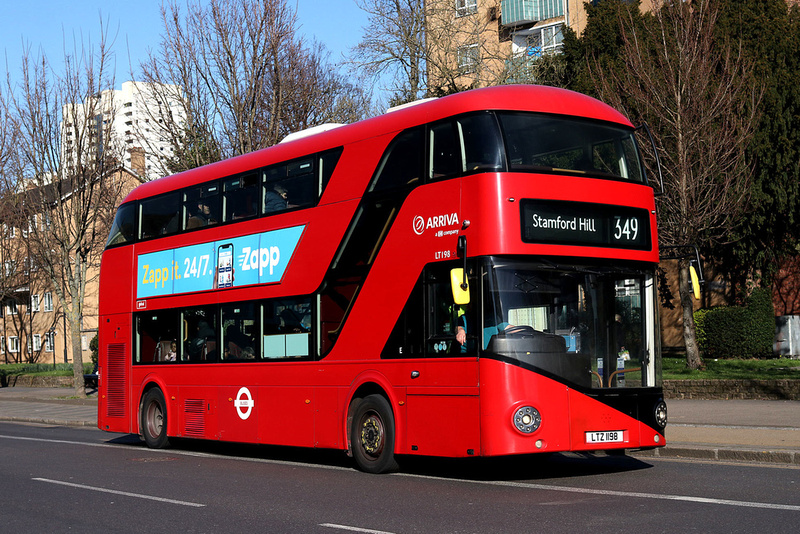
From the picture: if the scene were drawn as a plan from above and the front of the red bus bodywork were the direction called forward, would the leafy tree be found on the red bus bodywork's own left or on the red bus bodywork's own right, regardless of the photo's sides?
on the red bus bodywork's own left

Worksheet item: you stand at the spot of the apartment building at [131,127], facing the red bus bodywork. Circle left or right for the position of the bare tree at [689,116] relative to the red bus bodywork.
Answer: left

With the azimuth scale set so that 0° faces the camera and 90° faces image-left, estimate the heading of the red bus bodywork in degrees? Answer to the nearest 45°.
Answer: approximately 315°

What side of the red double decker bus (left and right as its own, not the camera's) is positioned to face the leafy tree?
left

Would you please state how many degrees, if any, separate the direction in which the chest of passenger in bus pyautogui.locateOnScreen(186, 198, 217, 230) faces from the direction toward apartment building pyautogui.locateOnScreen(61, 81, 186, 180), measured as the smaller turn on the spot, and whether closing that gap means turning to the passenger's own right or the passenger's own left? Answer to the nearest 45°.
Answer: approximately 135° to the passenger's own left

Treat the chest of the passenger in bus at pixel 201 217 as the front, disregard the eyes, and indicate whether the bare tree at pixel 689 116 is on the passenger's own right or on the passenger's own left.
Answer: on the passenger's own left

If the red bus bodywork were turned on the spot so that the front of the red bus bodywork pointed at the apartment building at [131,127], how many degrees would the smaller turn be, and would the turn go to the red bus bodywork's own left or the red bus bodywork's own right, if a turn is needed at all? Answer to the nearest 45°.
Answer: approximately 135° to the red bus bodywork's own left

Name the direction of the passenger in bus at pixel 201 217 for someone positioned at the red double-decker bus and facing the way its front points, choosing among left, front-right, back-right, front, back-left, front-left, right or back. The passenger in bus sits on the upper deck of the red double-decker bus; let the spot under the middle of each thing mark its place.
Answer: back
